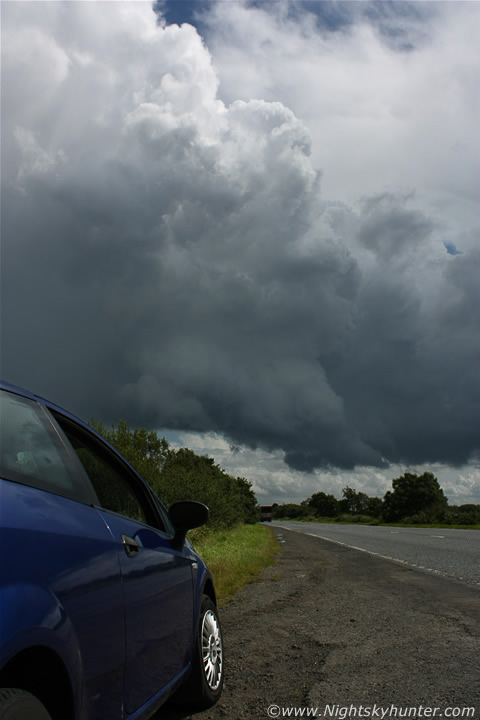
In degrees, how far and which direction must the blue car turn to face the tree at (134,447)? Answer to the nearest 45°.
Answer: approximately 45° to its left

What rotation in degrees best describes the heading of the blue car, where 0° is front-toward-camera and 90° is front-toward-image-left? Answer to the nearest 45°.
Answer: approximately 225°
